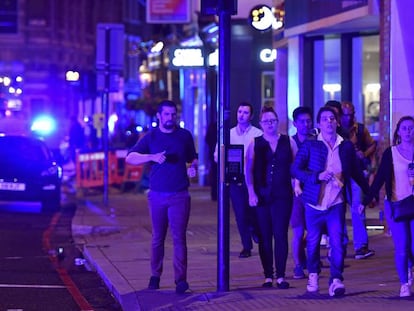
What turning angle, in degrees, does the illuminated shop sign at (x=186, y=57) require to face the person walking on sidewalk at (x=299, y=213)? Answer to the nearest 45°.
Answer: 0° — it already faces them

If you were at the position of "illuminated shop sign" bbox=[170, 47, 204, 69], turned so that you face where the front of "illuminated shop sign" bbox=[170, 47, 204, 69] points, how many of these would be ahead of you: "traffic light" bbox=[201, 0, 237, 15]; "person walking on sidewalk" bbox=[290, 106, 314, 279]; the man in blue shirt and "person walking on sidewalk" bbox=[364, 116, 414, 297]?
4

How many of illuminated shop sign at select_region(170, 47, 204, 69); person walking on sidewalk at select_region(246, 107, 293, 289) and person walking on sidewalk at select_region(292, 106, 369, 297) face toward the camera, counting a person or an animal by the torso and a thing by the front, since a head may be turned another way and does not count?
3

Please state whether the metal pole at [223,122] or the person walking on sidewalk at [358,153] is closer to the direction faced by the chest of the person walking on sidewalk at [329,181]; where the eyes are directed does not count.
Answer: the metal pole

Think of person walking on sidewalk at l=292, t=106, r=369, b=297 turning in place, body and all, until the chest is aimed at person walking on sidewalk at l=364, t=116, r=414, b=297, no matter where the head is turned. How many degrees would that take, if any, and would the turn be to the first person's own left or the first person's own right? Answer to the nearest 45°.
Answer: approximately 90° to the first person's own left

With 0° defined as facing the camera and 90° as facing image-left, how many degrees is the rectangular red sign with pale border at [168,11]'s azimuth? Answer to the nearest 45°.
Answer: approximately 0°

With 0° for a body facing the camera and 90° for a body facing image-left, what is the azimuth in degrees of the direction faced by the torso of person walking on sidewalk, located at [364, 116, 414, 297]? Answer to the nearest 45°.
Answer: approximately 0°

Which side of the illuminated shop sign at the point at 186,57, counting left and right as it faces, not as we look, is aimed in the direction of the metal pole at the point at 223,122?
front

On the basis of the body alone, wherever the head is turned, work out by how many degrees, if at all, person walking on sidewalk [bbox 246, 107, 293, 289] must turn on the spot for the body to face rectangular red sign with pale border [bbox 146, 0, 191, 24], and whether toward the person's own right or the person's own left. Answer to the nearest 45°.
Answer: approximately 180°

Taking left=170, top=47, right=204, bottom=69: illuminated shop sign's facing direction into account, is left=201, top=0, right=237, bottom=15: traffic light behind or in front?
in front
